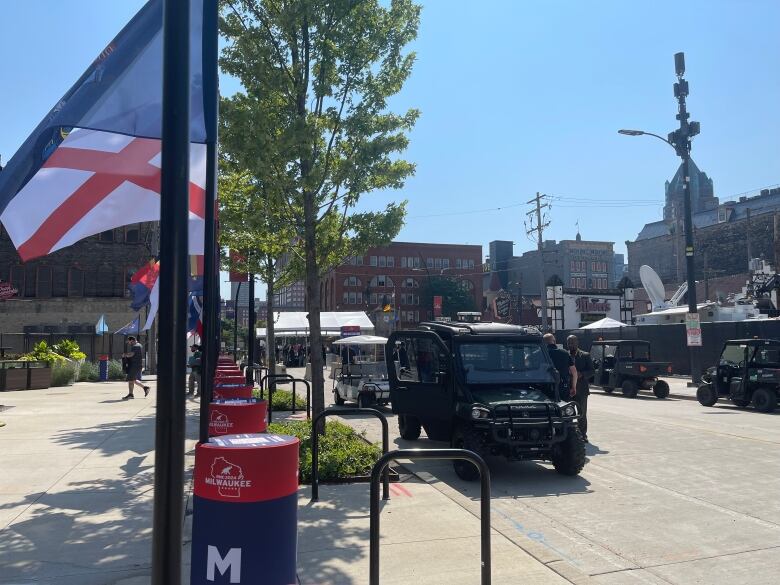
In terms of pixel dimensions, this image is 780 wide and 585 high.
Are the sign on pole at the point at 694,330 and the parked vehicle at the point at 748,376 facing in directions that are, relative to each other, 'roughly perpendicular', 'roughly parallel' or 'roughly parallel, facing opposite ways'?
roughly perpendicular

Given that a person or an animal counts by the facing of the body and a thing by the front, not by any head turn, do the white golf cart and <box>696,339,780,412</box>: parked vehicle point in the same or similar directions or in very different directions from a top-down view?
very different directions

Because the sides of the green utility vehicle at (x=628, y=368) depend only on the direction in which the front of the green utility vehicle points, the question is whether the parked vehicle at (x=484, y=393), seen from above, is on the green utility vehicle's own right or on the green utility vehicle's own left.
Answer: on the green utility vehicle's own left

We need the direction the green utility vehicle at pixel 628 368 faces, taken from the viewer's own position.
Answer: facing away from the viewer and to the left of the viewer

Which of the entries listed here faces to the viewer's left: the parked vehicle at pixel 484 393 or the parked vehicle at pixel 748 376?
the parked vehicle at pixel 748 376
